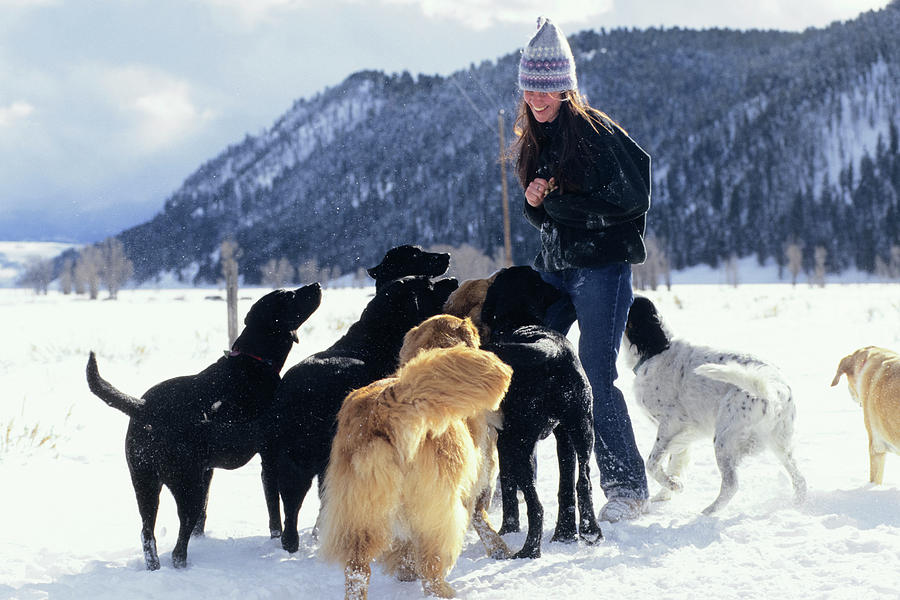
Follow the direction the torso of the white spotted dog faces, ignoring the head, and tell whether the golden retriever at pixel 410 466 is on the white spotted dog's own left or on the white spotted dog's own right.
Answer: on the white spotted dog's own left

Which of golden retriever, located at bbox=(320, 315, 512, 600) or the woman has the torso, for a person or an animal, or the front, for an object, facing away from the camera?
the golden retriever

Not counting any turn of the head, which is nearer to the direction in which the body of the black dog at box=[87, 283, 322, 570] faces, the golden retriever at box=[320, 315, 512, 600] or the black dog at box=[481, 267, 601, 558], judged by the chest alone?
the black dog

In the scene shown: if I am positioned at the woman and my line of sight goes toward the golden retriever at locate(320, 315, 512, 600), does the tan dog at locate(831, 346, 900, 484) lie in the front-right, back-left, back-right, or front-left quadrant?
back-left

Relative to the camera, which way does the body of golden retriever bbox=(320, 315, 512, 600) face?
away from the camera

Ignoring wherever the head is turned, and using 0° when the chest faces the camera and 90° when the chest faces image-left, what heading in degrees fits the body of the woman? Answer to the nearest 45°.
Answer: approximately 45°

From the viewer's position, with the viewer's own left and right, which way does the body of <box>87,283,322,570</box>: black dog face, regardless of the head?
facing away from the viewer and to the right of the viewer

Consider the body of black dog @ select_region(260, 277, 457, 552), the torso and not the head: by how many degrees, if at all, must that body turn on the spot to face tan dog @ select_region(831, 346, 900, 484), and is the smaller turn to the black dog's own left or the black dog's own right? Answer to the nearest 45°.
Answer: approximately 45° to the black dog's own right
